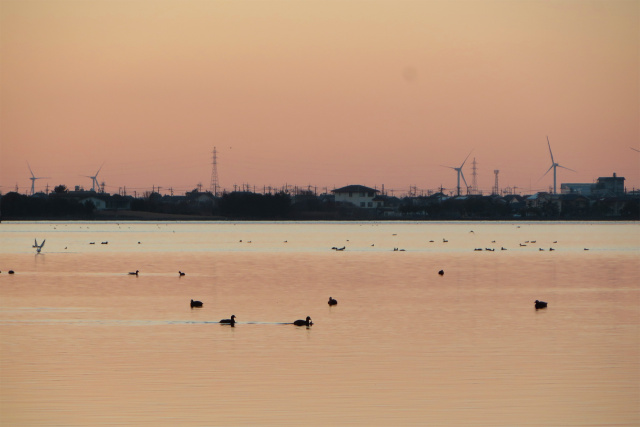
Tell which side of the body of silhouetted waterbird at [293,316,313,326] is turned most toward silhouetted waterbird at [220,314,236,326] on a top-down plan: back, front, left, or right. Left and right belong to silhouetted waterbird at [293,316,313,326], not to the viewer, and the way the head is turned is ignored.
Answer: back

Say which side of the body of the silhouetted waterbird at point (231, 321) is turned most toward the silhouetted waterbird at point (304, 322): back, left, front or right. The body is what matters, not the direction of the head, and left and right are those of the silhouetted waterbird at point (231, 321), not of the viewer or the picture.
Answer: front

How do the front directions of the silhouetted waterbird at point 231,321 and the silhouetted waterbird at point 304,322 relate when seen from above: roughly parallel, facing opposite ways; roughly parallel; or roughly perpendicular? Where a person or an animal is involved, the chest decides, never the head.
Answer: roughly parallel

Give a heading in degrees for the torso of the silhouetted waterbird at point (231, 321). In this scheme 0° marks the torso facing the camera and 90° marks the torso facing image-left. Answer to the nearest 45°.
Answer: approximately 270°

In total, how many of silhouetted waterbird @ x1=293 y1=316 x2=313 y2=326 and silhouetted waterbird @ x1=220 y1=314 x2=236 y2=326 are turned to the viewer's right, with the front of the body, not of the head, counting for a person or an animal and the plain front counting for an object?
2

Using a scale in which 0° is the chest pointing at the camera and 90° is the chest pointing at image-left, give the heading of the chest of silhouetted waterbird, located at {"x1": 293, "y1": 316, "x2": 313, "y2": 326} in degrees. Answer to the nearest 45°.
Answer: approximately 270°
